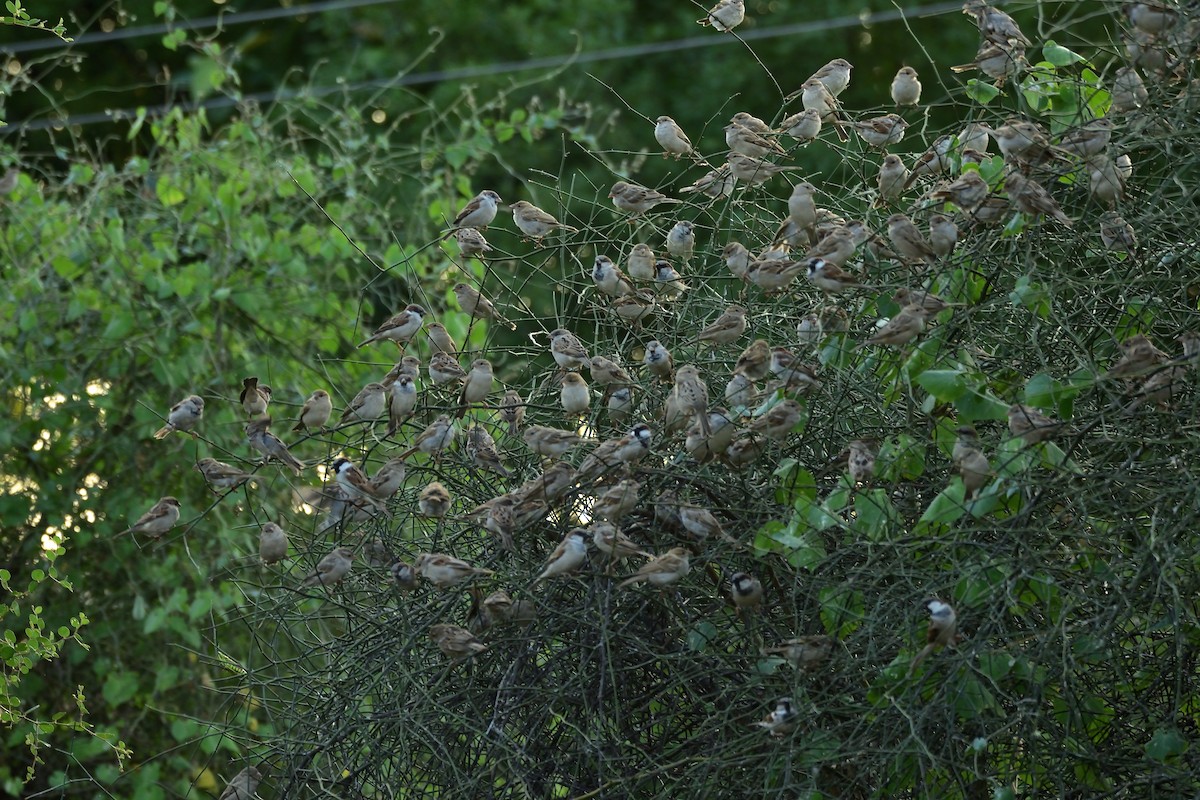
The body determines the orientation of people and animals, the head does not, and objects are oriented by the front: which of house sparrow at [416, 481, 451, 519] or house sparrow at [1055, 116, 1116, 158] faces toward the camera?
house sparrow at [416, 481, 451, 519]

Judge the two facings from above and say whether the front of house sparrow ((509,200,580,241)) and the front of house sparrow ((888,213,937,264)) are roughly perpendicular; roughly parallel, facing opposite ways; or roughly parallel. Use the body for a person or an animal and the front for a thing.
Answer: roughly parallel

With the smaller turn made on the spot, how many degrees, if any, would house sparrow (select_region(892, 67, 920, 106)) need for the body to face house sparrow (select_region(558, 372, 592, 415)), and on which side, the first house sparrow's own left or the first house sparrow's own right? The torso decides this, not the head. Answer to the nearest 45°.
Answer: approximately 45° to the first house sparrow's own right

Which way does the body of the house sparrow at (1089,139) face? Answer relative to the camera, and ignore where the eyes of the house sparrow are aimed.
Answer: to the viewer's right

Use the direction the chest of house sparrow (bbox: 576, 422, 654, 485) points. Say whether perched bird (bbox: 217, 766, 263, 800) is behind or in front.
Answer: behind

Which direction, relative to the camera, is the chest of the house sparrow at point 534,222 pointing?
to the viewer's left

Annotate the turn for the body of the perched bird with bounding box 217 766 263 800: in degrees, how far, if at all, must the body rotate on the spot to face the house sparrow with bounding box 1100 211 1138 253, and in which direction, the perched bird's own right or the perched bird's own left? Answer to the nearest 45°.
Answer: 0° — it already faces it

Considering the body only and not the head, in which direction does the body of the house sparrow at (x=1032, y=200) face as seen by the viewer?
to the viewer's left

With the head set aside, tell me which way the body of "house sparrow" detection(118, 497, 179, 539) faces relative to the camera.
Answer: to the viewer's right

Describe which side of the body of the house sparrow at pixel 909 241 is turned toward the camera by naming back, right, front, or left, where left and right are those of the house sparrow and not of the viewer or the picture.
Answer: left

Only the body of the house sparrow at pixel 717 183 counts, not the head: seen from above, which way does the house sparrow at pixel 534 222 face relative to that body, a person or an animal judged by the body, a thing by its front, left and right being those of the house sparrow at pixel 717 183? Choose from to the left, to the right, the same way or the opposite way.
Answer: the opposite way

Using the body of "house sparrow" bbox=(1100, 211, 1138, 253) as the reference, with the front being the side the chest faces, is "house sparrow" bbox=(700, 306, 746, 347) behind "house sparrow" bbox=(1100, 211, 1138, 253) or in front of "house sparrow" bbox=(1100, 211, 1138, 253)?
in front

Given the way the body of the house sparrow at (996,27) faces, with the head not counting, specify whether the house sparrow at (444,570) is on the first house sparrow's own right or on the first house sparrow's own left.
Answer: on the first house sparrow's own left
